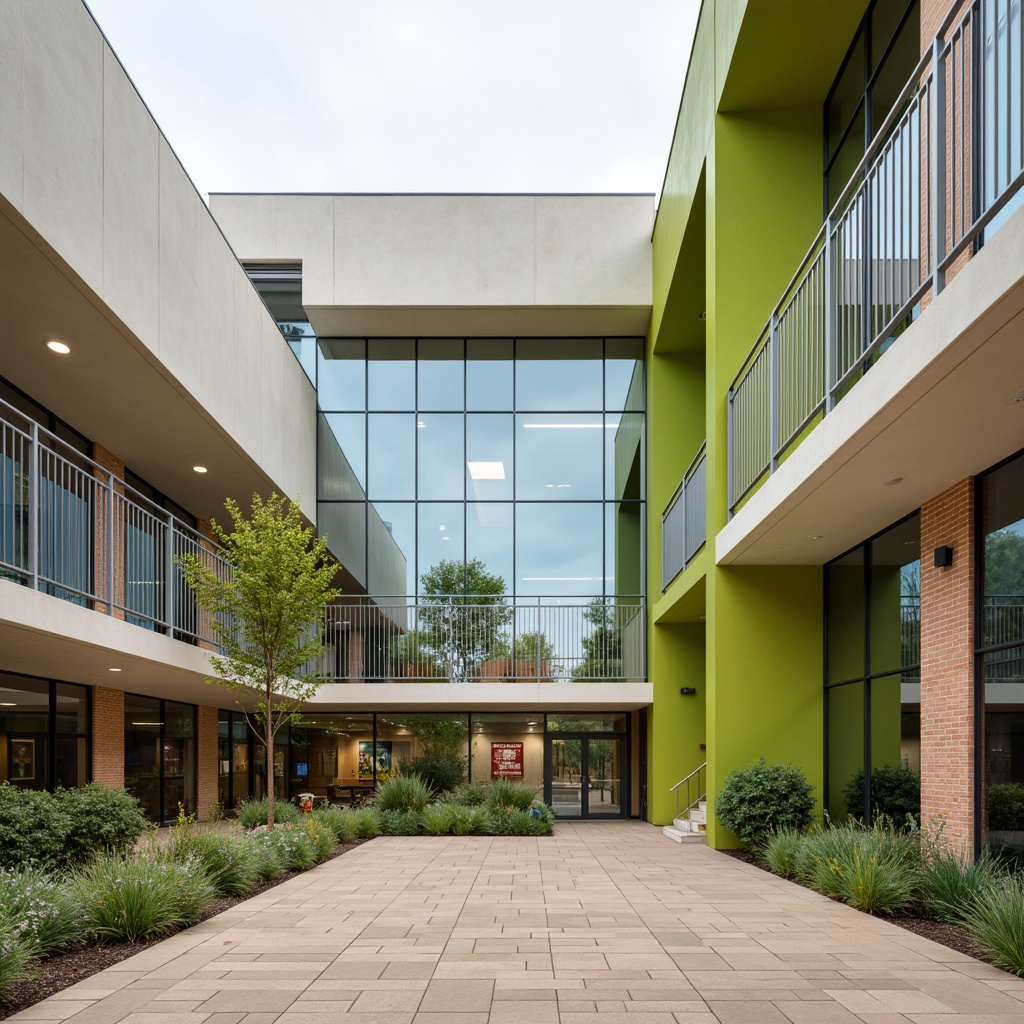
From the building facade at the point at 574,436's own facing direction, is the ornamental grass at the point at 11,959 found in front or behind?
in front

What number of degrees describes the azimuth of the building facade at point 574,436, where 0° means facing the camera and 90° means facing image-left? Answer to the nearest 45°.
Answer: approximately 0°
